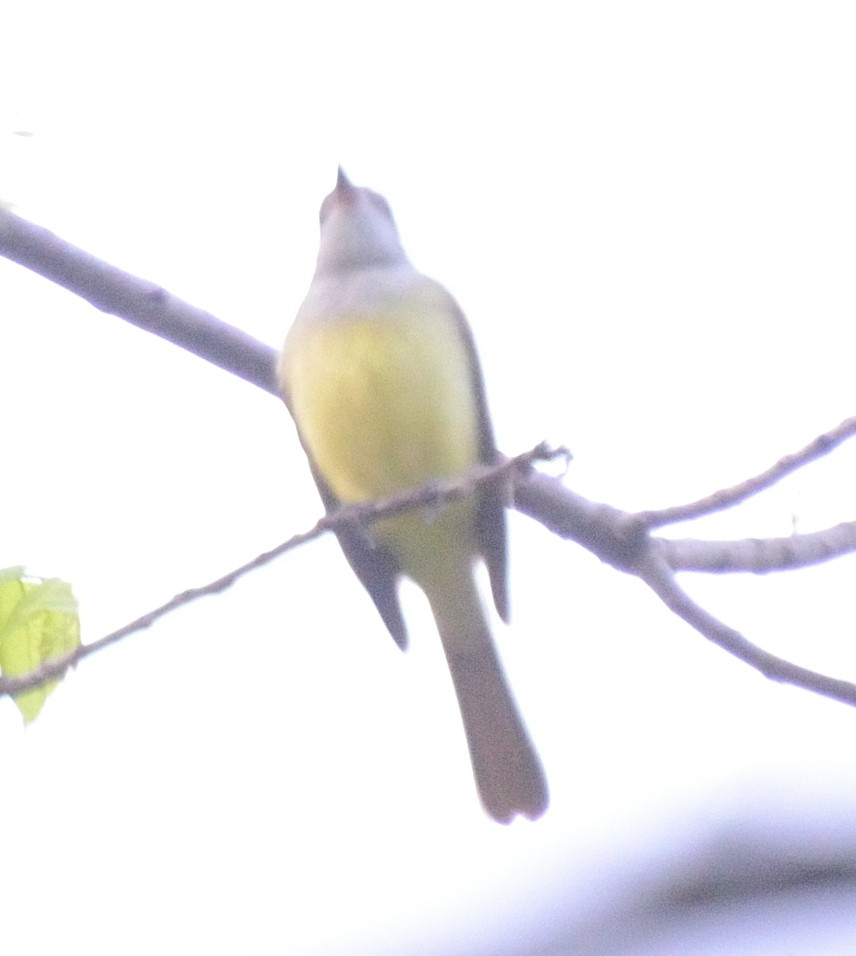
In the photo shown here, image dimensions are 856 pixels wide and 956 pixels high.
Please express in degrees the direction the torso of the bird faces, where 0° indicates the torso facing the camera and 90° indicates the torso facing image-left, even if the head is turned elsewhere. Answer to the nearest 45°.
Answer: approximately 0°

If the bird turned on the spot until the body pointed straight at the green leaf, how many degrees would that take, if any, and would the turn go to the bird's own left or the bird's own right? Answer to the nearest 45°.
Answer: approximately 45° to the bird's own right
